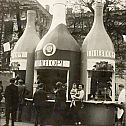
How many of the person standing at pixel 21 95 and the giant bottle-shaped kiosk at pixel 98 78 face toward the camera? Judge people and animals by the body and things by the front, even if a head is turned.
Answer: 1

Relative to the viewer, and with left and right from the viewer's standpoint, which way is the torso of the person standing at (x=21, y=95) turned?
facing away from the viewer

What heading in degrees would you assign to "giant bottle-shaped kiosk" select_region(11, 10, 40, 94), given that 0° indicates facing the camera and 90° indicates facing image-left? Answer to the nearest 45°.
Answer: approximately 45°

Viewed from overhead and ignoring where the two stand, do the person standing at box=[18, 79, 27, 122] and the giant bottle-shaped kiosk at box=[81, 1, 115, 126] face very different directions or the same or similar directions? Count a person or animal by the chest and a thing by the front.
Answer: very different directions

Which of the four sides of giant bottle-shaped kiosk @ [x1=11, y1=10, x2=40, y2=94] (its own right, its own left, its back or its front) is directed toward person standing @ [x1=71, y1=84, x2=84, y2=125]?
left

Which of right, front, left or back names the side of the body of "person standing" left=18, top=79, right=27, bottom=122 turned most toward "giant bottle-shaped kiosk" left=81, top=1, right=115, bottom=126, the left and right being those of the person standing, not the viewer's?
right

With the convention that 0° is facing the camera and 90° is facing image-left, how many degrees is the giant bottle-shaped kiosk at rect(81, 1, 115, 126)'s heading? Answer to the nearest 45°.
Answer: approximately 0°
